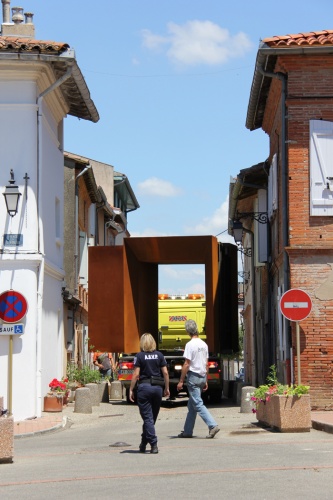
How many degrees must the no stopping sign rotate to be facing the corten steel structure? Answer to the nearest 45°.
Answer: approximately 135° to its left

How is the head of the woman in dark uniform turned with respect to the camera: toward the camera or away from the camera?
away from the camera

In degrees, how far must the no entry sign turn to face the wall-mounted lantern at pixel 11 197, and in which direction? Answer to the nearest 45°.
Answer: approximately 90° to its right

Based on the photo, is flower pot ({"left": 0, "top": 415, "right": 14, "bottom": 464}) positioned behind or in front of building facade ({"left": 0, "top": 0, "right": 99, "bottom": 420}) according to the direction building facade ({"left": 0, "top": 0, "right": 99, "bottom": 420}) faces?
in front

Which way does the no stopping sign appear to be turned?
toward the camera

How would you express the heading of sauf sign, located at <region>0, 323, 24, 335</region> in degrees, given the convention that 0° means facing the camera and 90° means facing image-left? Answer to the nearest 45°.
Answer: approximately 0°

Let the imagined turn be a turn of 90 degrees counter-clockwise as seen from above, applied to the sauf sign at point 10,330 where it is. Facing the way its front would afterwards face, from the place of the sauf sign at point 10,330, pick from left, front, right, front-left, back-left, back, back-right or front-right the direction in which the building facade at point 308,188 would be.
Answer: front

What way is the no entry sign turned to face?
toward the camera
